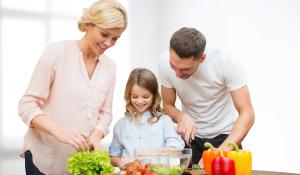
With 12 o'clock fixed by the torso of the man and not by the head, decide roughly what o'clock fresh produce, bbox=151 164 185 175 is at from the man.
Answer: The fresh produce is roughly at 11 o'clock from the man.

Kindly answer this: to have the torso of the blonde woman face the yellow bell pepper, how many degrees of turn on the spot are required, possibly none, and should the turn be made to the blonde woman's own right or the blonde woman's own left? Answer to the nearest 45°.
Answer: approximately 45° to the blonde woman's own left

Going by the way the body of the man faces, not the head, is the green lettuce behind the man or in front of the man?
in front

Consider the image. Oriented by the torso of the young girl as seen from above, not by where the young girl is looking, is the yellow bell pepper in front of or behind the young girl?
in front

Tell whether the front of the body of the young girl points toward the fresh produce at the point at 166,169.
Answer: yes

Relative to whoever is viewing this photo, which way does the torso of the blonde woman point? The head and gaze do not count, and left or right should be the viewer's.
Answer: facing the viewer and to the right of the viewer

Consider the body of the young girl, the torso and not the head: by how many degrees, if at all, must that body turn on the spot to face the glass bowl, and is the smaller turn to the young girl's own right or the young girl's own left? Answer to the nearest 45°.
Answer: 0° — they already face it

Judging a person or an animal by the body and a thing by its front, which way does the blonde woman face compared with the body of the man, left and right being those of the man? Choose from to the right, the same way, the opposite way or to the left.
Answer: to the left

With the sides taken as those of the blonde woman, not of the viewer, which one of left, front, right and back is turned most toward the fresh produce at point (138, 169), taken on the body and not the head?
front

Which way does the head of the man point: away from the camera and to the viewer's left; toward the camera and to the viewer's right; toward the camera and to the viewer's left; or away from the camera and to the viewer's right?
toward the camera and to the viewer's left

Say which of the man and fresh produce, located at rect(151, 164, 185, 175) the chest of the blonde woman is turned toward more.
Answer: the fresh produce

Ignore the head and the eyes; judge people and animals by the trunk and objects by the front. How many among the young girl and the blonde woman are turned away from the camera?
0
